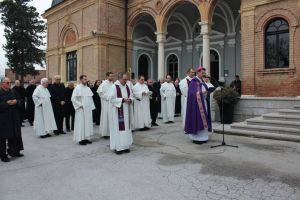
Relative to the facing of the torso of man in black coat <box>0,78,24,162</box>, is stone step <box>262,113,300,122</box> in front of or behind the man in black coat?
in front

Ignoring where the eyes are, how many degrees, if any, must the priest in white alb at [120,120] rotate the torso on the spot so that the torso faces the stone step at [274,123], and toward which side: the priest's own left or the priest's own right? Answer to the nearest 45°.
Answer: approximately 45° to the priest's own left

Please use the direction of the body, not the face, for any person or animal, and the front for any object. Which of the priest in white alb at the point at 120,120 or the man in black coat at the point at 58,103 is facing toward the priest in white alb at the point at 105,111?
the man in black coat

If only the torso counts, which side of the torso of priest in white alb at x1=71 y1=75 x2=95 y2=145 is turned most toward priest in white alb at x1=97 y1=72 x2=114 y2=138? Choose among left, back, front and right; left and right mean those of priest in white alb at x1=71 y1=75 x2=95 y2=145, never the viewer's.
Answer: left

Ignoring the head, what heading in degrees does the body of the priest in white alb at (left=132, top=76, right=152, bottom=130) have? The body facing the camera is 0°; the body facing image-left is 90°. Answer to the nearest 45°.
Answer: approximately 315°

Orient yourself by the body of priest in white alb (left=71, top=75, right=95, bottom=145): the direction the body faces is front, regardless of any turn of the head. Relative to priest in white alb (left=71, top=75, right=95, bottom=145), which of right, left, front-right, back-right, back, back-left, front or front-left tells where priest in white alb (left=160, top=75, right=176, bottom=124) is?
left

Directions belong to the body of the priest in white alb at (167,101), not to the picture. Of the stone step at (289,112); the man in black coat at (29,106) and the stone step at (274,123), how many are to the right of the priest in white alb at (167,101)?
1

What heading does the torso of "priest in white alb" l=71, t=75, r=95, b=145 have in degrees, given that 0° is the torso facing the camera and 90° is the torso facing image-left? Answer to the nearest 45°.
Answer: approximately 315°

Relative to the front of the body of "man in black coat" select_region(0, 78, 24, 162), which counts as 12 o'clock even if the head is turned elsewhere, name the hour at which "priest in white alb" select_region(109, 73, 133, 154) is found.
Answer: The priest in white alb is roughly at 11 o'clock from the man in black coat.

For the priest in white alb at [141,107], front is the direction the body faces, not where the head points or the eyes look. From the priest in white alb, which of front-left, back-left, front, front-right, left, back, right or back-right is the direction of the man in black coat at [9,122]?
right

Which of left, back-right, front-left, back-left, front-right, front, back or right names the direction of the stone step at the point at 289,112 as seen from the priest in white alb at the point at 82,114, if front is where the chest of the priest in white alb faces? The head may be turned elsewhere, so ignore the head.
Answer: front-left
